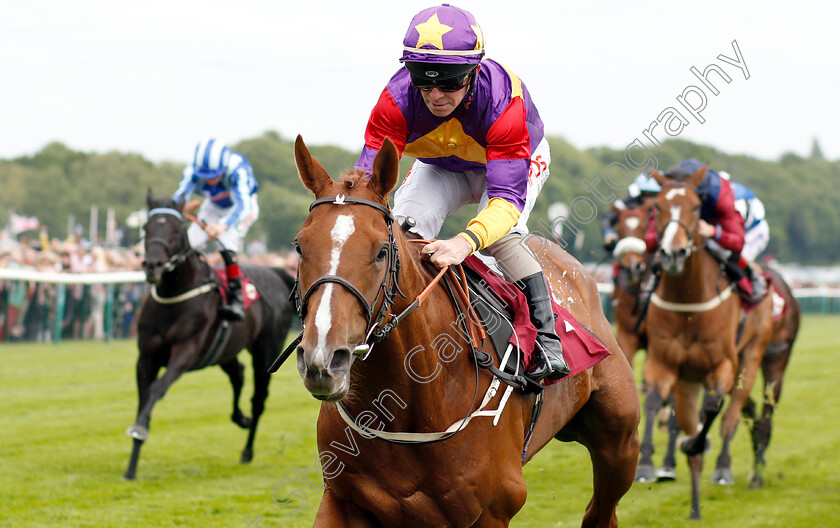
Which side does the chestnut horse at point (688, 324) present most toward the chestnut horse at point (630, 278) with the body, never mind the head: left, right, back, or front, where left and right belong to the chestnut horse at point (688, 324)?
back

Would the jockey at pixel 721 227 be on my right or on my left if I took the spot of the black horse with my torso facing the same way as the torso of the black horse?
on my left

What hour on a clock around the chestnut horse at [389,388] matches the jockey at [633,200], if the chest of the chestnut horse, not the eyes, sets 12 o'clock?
The jockey is roughly at 5 o'clock from the chestnut horse.

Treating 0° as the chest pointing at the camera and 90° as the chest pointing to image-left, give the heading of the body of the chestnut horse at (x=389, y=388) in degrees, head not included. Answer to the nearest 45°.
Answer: approximately 45°

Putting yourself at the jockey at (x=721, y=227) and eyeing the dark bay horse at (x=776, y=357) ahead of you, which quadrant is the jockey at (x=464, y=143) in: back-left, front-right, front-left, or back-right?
back-right

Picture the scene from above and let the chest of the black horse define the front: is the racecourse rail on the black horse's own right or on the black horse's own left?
on the black horse's own right

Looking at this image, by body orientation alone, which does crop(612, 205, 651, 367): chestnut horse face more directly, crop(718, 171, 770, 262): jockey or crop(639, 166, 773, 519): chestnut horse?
the chestnut horse

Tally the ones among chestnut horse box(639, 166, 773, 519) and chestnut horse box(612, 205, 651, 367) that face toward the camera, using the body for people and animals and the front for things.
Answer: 2
